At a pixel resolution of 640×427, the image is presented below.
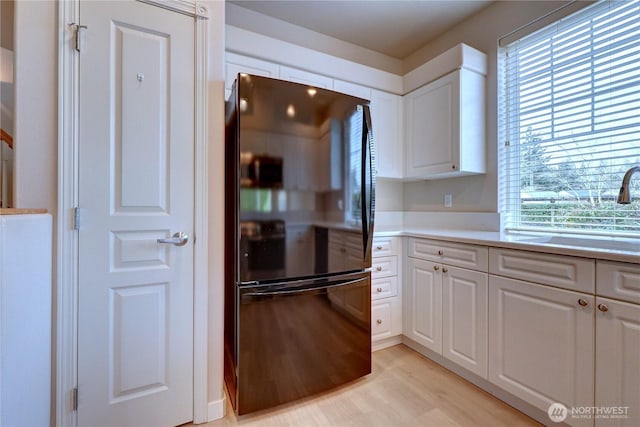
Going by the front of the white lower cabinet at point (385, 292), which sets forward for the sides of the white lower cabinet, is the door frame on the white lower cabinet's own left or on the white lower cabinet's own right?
on the white lower cabinet's own right

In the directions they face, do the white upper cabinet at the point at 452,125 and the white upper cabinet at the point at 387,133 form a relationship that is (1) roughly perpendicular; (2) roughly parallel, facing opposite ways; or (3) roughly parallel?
roughly perpendicular

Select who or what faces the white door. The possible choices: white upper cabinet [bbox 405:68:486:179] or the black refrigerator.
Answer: the white upper cabinet

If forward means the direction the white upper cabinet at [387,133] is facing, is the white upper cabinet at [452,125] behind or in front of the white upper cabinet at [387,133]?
in front

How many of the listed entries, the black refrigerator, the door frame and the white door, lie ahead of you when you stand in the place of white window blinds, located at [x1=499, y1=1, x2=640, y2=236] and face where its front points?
3

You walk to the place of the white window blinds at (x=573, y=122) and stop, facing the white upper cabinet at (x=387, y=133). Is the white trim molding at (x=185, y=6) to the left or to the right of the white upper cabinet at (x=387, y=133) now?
left

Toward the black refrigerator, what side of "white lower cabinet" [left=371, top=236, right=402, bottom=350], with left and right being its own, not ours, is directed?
right

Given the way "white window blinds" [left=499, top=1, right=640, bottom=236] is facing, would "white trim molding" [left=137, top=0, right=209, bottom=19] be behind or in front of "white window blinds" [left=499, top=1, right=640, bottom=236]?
in front

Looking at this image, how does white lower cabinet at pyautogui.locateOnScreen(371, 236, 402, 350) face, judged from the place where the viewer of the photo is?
facing the viewer and to the right of the viewer

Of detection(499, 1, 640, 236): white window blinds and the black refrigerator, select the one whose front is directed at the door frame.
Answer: the white window blinds
